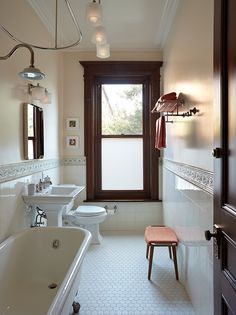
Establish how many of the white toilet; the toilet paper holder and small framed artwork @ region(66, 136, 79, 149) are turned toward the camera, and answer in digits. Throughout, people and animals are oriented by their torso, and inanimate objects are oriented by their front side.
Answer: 2

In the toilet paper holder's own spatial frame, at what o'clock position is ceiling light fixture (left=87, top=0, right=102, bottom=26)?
The ceiling light fixture is roughly at 12 o'clock from the toilet paper holder.

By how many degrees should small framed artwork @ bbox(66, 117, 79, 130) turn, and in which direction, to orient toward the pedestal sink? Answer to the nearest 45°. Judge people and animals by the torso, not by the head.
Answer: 0° — it already faces it

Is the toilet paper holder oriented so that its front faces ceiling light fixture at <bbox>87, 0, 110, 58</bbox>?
yes

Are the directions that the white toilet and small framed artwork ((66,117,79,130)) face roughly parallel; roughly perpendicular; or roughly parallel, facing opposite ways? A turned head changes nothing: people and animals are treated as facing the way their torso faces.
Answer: roughly perpendicular

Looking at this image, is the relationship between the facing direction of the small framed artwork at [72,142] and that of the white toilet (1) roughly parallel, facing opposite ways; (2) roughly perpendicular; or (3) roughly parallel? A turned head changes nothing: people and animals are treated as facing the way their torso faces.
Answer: roughly perpendicular
